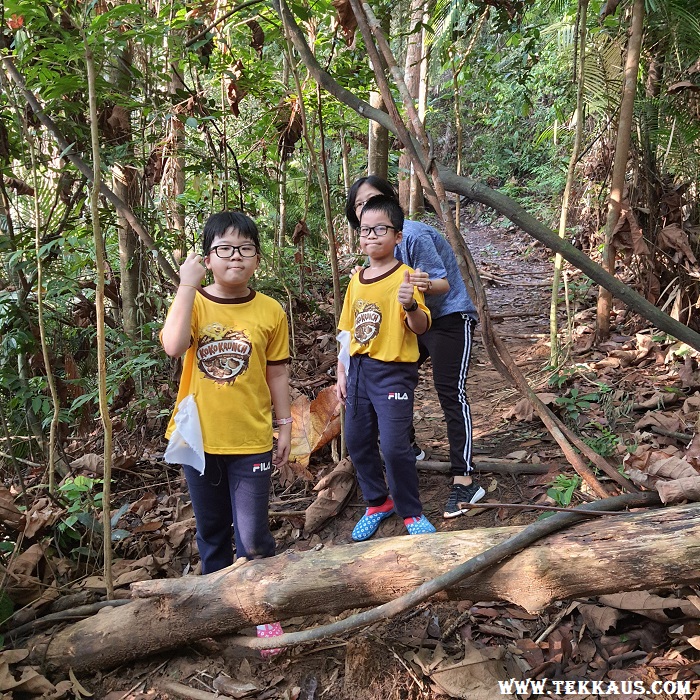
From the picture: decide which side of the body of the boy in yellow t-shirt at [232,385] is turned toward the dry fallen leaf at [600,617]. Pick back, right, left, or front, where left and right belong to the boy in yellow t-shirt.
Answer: left

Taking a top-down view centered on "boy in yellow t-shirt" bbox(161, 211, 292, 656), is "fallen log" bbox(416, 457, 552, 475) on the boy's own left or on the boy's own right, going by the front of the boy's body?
on the boy's own left

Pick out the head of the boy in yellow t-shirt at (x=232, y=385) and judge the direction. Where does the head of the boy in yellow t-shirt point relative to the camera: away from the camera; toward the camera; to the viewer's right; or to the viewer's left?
toward the camera

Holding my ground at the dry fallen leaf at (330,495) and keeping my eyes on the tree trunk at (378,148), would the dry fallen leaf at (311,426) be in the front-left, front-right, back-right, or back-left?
front-left

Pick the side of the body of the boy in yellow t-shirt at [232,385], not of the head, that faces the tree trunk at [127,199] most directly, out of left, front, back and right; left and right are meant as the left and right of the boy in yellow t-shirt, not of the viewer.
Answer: back

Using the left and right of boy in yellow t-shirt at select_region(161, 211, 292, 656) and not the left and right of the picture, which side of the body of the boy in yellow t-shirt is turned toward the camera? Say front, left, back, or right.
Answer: front

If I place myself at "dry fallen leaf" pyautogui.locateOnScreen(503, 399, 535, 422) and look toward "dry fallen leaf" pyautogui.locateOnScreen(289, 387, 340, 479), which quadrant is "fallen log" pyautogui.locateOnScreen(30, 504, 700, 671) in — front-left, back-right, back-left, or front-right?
front-left

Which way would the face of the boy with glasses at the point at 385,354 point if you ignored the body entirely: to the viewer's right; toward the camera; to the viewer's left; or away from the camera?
toward the camera
